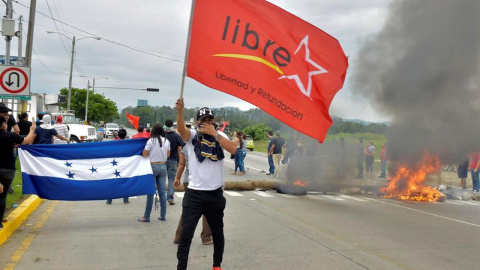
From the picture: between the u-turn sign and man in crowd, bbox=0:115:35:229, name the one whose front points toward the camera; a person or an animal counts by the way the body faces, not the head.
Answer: the u-turn sign

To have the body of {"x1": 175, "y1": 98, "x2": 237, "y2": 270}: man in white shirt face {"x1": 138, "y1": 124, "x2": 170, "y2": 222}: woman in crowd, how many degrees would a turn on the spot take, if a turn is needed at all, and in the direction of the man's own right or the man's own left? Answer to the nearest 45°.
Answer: approximately 180°

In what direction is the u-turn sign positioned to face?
toward the camera

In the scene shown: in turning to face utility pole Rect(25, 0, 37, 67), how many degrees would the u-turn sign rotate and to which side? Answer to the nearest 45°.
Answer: approximately 180°

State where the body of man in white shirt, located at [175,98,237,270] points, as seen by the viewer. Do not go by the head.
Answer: toward the camera

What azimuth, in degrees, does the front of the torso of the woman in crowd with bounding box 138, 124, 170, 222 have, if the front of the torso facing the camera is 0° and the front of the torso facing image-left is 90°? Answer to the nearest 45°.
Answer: approximately 135°

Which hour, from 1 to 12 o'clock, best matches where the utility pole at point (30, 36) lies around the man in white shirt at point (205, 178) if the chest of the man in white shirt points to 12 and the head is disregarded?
The utility pole is roughly at 5 o'clock from the man in white shirt.

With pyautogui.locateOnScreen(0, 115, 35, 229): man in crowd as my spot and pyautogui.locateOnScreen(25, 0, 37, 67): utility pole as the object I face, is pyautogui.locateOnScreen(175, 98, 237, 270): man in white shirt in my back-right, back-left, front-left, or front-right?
back-right

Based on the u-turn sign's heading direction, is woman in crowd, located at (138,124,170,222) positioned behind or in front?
in front

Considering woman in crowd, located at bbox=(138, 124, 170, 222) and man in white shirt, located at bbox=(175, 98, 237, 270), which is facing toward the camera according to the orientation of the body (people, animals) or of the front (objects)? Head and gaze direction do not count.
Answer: the man in white shirt

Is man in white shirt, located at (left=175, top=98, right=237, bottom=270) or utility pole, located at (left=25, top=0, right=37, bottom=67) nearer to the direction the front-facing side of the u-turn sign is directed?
the man in white shirt

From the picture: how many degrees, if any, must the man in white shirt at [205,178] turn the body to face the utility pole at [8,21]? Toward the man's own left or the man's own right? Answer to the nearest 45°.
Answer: approximately 135° to the man's own right

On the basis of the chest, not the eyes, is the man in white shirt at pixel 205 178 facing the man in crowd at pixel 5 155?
no

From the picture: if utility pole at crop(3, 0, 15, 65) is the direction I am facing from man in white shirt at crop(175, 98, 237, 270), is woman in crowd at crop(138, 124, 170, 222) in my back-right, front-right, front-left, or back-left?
front-right

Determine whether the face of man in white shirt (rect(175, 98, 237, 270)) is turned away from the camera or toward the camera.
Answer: toward the camera

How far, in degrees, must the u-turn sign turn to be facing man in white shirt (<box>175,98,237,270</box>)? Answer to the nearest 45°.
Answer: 0° — it already faces them

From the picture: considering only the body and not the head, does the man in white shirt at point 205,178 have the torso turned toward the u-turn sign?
no
